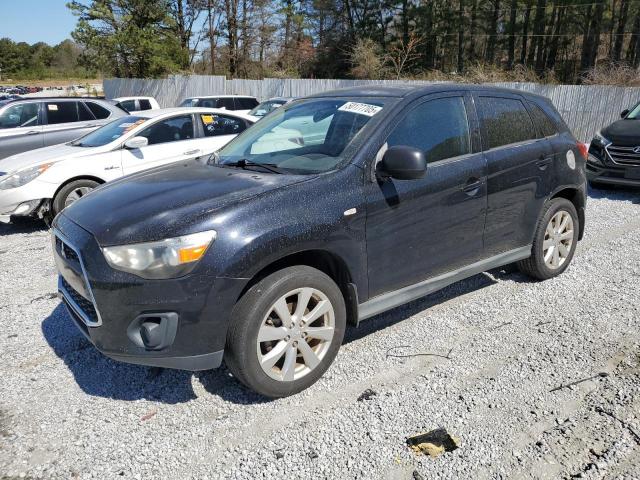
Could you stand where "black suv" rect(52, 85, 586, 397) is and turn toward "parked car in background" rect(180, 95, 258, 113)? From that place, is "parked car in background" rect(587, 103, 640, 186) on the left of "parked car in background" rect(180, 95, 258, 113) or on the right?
right

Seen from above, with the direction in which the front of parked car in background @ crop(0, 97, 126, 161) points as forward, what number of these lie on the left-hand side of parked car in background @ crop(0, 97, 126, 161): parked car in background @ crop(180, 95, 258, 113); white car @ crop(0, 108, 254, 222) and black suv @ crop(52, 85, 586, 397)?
2

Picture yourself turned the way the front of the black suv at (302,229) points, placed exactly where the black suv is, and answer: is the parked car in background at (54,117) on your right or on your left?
on your right

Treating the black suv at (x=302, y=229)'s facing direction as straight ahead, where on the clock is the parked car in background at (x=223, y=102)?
The parked car in background is roughly at 4 o'clock from the black suv.

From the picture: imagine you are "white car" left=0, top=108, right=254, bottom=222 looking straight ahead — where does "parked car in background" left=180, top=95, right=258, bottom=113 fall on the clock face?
The parked car in background is roughly at 5 o'clock from the white car.

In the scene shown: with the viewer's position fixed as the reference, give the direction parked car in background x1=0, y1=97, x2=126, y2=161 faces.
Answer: facing to the left of the viewer

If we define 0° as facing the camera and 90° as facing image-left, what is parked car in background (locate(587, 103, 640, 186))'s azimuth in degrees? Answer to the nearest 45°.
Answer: approximately 45°

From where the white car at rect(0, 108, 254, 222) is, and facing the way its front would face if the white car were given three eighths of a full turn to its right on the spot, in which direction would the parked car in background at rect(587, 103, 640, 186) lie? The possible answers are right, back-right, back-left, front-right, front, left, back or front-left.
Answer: right

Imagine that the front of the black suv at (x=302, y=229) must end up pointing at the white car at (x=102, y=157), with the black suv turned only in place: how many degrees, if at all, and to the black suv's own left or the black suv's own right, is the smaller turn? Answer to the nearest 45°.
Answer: approximately 90° to the black suv's own right

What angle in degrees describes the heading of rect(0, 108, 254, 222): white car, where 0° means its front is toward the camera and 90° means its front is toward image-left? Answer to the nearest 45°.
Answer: approximately 45°

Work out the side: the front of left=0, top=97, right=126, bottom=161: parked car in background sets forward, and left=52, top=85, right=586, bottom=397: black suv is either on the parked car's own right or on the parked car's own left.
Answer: on the parked car's own left

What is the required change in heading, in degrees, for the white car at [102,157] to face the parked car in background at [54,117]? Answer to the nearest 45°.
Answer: approximately 135° to its right

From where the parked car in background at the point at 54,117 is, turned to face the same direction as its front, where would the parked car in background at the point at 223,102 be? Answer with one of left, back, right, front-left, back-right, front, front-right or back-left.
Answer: back-right
